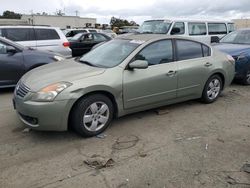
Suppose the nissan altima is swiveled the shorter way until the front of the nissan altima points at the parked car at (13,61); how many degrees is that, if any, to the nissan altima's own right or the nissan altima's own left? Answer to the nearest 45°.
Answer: approximately 90° to the nissan altima's own right

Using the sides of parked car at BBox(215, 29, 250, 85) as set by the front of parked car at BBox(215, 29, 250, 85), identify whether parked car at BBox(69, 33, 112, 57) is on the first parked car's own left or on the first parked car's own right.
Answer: on the first parked car's own right

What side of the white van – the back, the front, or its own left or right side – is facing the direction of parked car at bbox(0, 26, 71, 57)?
front

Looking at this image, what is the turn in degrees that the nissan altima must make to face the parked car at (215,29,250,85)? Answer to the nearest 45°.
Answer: approximately 180°

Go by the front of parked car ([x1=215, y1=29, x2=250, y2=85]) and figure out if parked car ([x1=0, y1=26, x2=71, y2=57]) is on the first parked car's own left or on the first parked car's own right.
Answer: on the first parked car's own right

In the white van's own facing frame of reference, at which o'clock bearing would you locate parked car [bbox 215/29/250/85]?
The parked car is roughly at 10 o'clock from the white van.

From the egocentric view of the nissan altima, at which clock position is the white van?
The white van is roughly at 5 o'clock from the nissan altima.

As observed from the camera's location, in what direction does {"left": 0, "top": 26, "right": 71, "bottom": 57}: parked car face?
facing to the left of the viewer

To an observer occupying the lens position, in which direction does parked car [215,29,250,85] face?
facing the viewer and to the left of the viewer

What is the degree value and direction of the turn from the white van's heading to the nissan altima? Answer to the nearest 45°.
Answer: approximately 45° to its left
